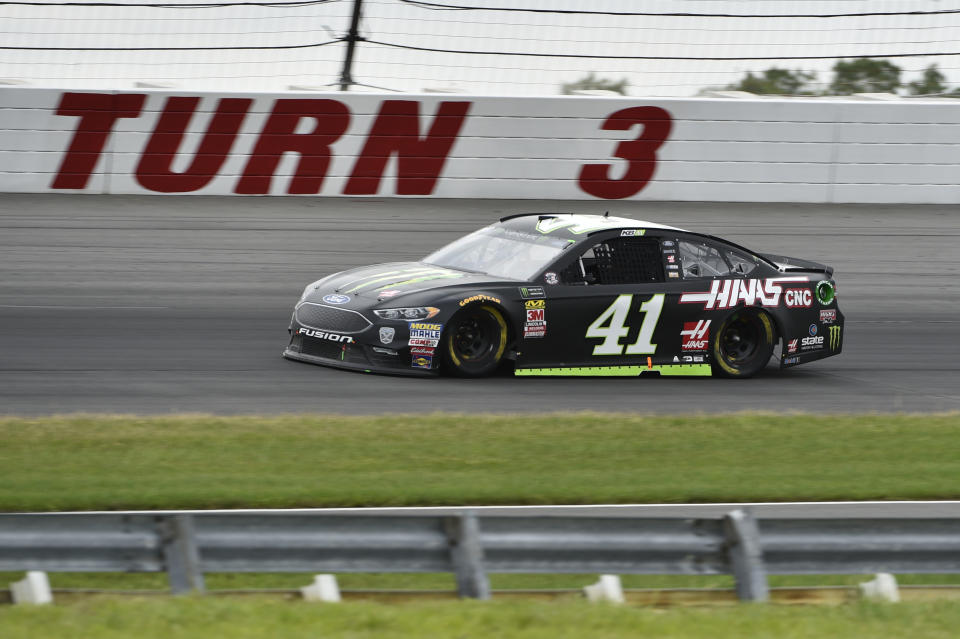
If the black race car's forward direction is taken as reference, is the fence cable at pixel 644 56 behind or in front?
behind

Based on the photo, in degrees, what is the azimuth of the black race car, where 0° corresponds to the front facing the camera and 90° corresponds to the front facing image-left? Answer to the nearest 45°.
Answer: approximately 45°
